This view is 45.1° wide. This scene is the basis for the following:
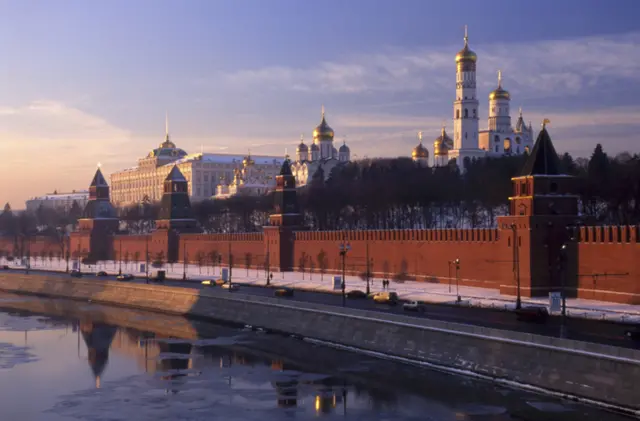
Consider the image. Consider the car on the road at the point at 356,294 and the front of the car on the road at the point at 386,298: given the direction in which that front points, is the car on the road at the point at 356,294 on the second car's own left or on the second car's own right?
on the second car's own right

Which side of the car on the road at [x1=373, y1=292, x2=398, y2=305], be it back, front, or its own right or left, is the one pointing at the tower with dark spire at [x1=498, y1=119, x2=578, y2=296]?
back

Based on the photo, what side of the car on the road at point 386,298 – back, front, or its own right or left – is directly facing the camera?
left
